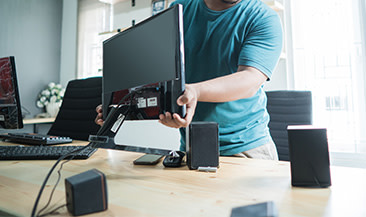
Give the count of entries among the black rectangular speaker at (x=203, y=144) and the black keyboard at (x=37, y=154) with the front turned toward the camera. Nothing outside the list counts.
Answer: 2

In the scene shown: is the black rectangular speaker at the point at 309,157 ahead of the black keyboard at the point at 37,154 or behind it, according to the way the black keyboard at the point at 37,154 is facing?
ahead

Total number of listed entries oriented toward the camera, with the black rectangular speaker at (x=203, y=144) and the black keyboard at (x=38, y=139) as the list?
2

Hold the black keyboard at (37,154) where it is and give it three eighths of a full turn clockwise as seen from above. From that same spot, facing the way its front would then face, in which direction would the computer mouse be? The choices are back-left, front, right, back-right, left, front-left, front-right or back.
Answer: back

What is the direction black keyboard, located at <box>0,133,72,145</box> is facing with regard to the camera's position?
facing the viewer

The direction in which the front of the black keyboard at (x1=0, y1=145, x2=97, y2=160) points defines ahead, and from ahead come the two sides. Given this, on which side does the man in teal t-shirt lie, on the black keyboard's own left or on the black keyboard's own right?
on the black keyboard's own left

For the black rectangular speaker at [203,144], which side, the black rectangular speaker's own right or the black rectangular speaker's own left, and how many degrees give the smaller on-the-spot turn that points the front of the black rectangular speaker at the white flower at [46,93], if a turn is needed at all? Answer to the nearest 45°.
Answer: approximately 135° to the black rectangular speaker's own right

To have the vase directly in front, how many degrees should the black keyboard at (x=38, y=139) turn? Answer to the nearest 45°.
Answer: approximately 180°

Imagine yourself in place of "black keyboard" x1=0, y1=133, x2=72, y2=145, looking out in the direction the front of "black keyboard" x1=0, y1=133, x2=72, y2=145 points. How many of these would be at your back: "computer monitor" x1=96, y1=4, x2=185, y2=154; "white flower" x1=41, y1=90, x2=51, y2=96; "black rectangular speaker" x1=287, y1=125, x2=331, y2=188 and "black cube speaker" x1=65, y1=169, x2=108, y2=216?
1

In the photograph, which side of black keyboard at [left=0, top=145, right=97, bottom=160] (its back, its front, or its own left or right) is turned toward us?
front

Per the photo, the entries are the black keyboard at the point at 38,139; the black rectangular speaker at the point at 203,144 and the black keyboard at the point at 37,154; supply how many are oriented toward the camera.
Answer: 3

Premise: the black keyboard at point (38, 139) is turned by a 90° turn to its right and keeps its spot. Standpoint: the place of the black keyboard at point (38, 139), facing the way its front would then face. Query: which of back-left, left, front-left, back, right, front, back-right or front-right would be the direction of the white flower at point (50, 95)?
right

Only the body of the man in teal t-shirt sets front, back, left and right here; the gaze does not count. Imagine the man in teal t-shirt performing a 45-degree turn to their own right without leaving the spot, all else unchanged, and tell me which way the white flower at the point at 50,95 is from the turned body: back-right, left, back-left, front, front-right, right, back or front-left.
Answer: front-right
